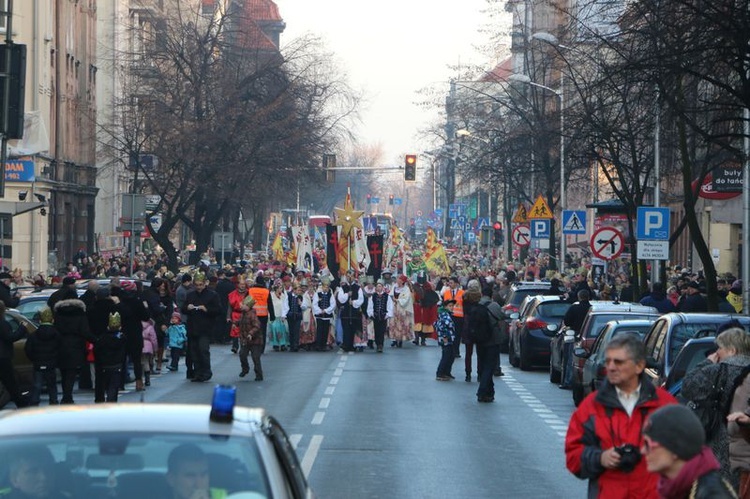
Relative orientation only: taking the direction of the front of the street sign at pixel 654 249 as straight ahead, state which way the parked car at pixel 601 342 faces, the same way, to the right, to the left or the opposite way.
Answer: the opposite way

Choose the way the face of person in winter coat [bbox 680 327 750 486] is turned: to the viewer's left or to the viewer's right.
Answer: to the viewer's left

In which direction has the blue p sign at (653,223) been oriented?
toward the camera

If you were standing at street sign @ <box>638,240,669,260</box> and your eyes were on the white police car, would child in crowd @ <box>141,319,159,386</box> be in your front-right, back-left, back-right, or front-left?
front-right

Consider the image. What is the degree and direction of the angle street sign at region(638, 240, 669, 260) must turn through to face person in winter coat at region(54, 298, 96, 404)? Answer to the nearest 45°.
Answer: approximately 45° to its right

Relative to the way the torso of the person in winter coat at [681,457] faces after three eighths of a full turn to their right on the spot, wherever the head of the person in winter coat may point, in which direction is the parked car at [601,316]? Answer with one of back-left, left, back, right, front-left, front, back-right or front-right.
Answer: front-left

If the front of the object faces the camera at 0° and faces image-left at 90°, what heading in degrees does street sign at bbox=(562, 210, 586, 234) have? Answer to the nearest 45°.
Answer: approximately 0°

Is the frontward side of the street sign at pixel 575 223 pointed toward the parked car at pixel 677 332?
yes

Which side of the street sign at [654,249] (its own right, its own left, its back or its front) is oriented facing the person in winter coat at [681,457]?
front

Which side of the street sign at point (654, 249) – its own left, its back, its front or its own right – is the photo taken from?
front

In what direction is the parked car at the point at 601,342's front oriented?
away from the camera

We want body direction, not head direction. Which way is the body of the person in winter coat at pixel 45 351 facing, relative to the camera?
away from the camera
